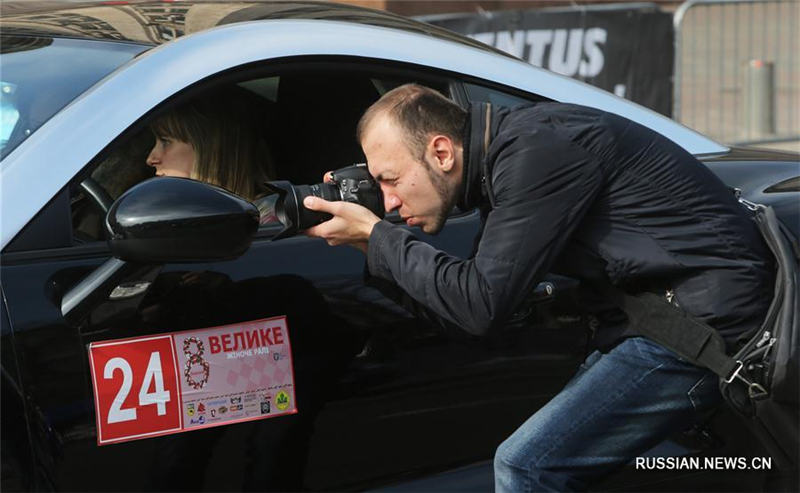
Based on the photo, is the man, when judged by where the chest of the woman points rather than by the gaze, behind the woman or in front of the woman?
behind

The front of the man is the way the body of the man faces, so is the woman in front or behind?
in front

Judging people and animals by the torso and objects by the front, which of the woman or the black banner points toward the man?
the black banner

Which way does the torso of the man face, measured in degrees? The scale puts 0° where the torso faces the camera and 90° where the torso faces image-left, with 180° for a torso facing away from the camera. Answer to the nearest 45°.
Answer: approximately 90°

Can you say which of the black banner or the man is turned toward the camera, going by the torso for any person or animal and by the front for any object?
the black banner

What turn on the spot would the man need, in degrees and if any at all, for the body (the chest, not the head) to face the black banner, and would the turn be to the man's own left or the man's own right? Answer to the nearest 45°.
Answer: approximately 90° to the man's own right

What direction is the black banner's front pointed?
toward the camera

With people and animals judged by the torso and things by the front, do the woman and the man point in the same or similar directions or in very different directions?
same or similar directions

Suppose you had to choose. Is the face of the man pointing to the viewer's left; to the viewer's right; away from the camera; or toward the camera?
to the viewer's left

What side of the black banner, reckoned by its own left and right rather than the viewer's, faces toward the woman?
front

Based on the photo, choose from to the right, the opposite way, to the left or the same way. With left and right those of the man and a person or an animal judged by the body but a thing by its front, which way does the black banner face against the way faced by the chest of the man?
to the left

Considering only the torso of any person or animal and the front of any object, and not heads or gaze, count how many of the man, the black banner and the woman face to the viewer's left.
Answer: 2

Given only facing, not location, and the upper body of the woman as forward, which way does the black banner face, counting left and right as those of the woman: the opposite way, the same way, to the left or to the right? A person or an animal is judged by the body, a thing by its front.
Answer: to the left

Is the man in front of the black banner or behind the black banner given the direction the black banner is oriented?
in front

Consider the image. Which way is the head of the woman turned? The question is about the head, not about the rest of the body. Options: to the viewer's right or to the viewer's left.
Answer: to the viewer's left

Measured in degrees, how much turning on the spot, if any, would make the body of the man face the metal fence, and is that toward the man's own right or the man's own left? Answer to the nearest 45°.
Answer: approximately 90° to the man's own right

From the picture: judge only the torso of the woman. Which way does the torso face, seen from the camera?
to the viewer's left

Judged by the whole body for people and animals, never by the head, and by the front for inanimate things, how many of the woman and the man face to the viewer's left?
2
